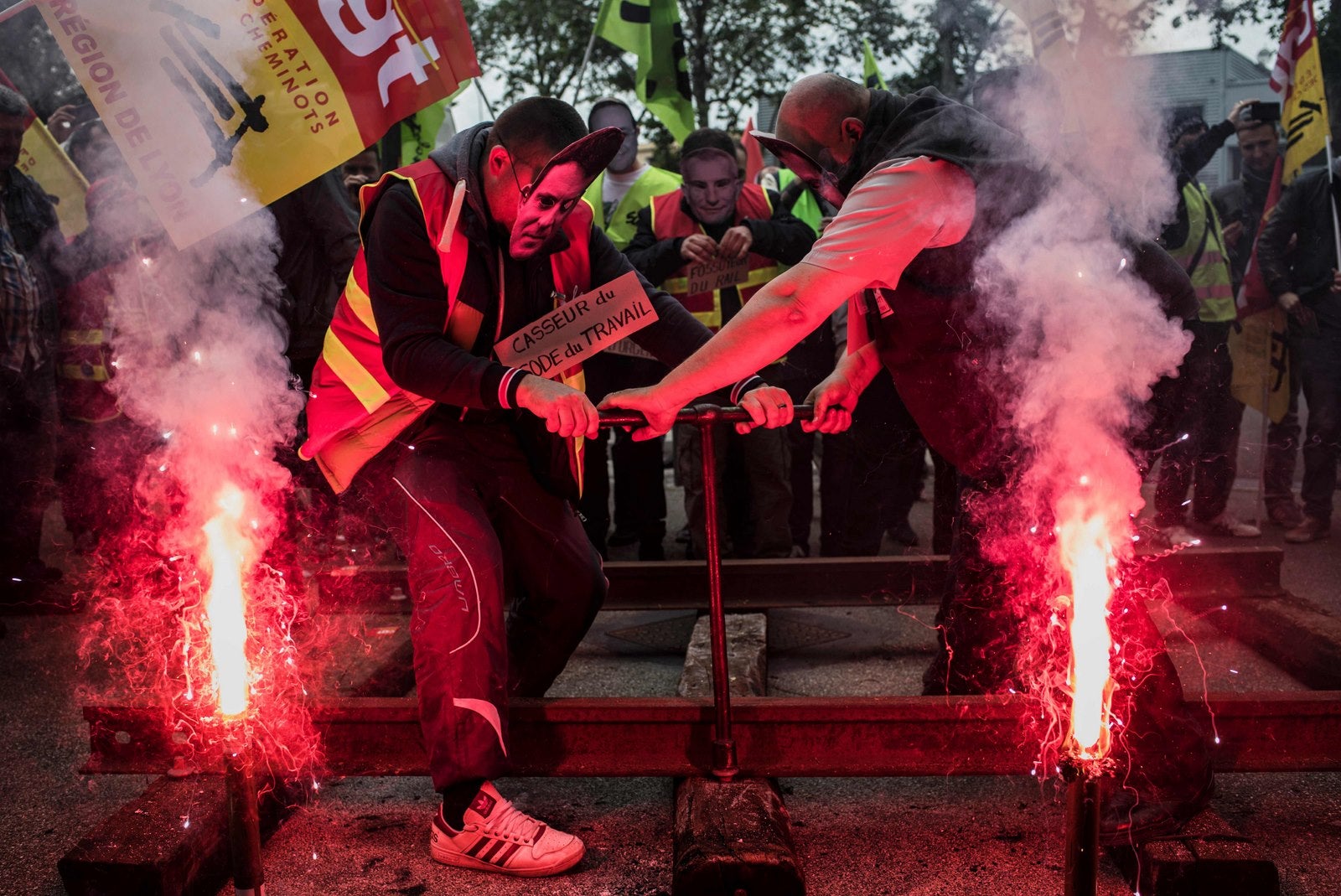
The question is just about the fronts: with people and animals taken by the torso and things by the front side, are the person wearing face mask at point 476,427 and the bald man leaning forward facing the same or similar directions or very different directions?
very different directions

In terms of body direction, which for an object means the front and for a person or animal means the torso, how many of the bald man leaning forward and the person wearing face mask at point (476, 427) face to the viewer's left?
1

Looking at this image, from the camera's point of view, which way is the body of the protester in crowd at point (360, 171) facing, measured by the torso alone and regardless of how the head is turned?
toward the camera

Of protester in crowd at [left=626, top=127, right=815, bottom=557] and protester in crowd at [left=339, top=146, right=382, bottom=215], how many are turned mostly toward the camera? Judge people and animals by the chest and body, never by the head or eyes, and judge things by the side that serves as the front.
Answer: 2

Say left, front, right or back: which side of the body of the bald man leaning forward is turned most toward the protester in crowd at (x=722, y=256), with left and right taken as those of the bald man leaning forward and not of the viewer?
right

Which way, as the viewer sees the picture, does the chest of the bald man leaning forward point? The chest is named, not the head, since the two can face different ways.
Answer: to the viewer's left

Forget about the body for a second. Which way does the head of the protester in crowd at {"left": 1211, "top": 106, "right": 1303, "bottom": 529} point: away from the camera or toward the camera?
toward the camera

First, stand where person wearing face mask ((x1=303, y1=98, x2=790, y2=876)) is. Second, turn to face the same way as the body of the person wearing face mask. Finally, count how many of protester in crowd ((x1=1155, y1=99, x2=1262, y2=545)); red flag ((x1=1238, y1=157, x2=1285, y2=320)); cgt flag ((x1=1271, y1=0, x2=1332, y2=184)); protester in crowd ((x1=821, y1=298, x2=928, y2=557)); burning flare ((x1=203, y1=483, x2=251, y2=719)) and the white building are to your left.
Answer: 5

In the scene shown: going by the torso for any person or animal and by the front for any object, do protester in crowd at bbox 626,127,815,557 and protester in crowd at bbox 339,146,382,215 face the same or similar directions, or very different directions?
same or similar directions

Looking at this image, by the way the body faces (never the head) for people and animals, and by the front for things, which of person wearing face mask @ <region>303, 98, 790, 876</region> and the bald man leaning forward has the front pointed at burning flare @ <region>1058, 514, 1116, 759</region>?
the person wearing face mask

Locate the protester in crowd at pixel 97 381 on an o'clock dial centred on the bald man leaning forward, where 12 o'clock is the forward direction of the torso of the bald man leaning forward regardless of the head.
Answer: The protester in crowd is roughly at 1 o'clock from the bald man leaning forward.
